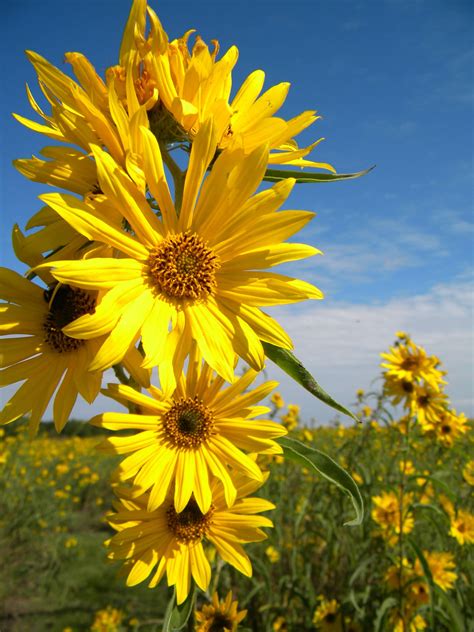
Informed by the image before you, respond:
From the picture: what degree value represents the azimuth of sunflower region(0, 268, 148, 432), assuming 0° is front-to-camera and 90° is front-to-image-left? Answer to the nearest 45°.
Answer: approximately 0°

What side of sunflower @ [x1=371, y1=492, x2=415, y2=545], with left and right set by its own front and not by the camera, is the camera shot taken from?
front

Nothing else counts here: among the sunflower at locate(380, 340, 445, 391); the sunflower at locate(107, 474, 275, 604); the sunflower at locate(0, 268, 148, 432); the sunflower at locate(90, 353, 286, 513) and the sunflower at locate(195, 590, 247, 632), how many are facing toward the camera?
5

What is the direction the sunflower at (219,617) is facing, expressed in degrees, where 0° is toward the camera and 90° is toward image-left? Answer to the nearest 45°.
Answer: approximately 0°

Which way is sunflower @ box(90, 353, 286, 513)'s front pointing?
toward the camera

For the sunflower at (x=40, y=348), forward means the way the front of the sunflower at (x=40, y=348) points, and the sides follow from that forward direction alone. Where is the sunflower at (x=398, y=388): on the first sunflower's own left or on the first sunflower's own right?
on the first sunflower's own left

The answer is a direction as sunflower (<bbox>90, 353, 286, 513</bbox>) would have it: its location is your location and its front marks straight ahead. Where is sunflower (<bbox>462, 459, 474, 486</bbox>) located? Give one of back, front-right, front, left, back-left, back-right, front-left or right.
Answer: back-left

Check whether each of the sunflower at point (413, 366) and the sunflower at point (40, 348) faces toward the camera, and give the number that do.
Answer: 2

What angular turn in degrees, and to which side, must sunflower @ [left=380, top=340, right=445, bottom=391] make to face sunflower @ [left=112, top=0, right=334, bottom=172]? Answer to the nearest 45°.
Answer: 0° — it already faces it

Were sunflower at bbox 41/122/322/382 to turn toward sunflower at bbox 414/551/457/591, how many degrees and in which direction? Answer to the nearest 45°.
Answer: approximately 135° to its left

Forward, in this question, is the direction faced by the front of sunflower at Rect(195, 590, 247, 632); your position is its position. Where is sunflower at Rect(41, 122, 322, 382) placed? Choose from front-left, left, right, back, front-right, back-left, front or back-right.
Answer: front
